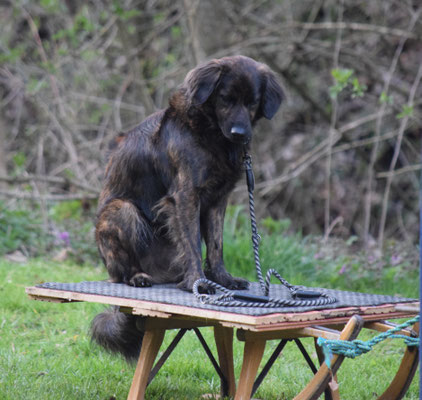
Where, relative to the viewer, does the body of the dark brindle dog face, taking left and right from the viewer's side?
facing the viewer and to the right of the viewer
